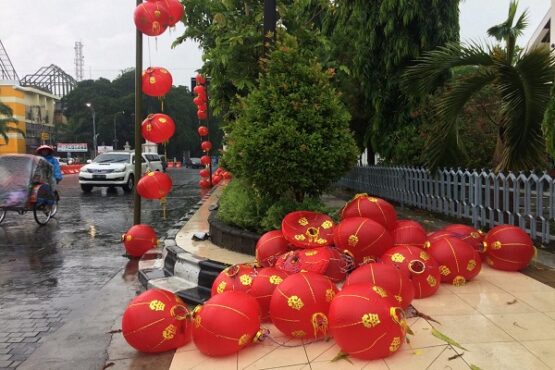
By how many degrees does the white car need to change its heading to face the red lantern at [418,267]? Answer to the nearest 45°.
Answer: approximately 45° to its left

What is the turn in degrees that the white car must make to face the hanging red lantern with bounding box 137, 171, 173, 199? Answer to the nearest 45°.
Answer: approximately 45° to its left

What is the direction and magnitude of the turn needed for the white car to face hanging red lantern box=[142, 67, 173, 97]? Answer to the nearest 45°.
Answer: approximately 45° to its left

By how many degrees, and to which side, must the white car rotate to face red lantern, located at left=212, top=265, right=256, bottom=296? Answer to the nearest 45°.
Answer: approximately 45° to its left

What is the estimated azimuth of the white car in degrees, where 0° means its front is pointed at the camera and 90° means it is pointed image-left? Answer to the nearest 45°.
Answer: approximately 45°

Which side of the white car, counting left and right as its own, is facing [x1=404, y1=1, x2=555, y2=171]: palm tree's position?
left

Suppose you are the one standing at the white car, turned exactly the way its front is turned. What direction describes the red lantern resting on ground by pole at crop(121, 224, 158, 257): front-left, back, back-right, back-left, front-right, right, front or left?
front-left

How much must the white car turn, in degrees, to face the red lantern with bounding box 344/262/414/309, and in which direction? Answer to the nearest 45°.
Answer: approximately 45° to its left

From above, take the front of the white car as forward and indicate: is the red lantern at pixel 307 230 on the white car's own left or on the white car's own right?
on the white car's own left

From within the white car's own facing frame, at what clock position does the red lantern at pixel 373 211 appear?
The red lantern is roughly at 10 o'clock from the white car.

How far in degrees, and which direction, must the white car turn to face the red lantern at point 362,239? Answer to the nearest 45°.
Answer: approximately 45° to its left

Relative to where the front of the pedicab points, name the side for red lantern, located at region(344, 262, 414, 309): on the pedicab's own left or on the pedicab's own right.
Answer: on the pedicab's own left

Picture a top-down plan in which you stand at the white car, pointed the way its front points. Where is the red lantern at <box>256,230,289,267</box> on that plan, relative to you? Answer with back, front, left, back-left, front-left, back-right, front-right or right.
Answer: front-left
